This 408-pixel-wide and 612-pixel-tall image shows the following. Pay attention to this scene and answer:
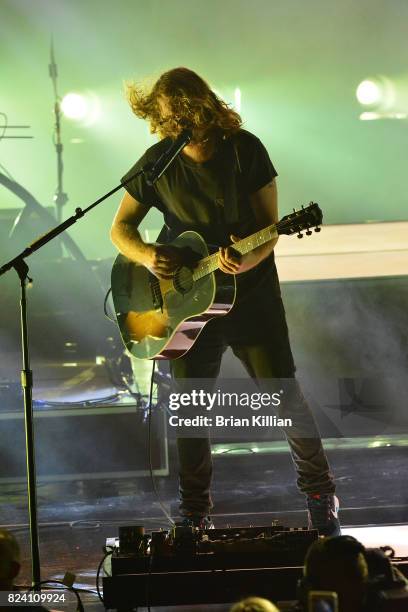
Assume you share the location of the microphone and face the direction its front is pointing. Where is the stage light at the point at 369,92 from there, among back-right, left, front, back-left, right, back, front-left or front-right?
front-left

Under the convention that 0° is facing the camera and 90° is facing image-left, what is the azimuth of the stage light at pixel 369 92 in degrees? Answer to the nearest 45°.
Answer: approximately 0°

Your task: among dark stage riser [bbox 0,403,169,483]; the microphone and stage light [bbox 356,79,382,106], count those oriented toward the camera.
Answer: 2

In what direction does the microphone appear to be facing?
to the viewer's right

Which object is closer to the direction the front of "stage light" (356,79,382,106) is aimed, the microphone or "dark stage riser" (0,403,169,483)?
the microphone

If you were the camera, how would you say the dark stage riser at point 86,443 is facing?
facing the viewer

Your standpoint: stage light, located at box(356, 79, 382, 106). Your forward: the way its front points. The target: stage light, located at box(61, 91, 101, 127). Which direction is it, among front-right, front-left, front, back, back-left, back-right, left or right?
right

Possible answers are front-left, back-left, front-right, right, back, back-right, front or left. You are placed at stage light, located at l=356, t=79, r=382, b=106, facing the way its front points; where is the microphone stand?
front-right

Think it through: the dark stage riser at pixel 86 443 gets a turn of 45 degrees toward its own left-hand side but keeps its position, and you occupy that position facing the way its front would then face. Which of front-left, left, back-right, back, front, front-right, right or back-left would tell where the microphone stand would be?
front-right

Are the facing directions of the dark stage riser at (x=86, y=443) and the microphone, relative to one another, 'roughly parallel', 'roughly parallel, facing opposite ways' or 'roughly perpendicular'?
roughly perpendicular
